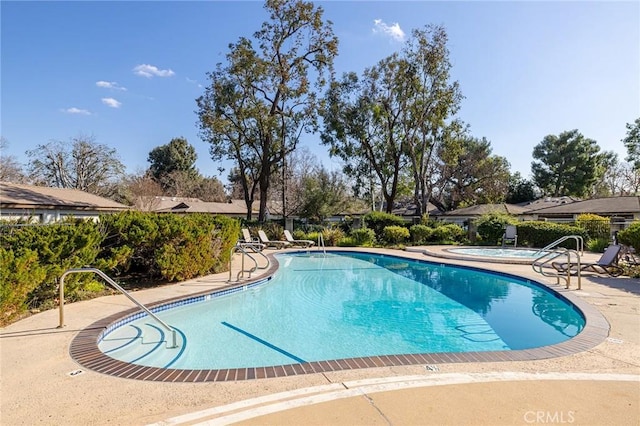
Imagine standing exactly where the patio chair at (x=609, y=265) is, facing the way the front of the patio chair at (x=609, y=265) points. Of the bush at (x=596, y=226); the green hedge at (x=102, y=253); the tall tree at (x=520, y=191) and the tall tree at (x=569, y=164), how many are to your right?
3

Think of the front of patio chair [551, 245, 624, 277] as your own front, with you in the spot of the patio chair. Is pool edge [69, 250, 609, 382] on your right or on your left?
on your left

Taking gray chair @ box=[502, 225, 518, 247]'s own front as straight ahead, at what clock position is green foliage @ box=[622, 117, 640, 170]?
The green foliage is roughly at 7 o'clock from the gray chair.

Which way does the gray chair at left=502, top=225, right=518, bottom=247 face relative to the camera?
toward the camera

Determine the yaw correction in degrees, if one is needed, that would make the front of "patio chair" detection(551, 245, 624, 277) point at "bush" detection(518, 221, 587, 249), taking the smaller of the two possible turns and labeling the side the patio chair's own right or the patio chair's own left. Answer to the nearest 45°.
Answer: approximately 90° to the patio chair's own right

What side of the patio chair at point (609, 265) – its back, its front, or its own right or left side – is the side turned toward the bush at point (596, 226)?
right

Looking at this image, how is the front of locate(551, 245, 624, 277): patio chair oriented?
to the viewer's left

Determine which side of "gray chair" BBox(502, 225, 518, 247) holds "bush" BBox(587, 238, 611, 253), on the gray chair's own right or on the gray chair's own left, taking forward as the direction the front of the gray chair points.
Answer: on the gray chair's own left

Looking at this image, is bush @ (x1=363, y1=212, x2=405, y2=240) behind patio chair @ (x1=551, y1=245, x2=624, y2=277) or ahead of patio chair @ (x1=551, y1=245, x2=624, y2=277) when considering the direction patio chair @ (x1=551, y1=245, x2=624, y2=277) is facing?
ahead

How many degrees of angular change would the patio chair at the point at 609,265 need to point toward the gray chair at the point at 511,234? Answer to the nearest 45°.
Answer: approximately 45° to its right

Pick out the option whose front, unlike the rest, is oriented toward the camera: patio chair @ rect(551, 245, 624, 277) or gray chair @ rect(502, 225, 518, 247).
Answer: the gray chair

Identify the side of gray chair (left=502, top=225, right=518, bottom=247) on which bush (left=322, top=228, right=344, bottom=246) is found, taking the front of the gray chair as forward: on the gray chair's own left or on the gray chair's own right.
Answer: on the gray chair's own right

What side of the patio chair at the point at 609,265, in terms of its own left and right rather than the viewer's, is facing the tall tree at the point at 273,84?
front

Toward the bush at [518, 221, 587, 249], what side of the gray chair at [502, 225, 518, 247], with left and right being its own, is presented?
left

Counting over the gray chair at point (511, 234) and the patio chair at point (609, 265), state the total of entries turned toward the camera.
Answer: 1

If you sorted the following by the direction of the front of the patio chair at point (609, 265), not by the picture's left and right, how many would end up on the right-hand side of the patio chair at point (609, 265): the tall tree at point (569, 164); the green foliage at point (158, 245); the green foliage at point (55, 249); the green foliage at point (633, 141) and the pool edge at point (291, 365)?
2

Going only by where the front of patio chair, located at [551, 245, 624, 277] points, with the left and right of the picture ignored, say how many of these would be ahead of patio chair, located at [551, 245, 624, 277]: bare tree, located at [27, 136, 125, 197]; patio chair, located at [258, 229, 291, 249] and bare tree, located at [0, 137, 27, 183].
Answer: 3

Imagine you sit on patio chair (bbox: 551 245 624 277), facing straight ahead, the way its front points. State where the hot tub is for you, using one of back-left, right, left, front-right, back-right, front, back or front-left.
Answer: front-right

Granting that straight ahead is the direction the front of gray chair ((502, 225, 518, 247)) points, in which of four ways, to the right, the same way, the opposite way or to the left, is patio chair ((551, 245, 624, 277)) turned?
to the right

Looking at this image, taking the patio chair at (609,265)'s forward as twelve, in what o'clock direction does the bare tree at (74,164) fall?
The bare tree is roughly at 12 o'clock from the patio chair.

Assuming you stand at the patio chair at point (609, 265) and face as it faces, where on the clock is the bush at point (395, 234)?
The bush is roughly at 1 o'clock from the patio chair.

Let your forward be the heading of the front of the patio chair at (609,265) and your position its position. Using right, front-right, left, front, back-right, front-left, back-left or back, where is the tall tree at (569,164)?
right
